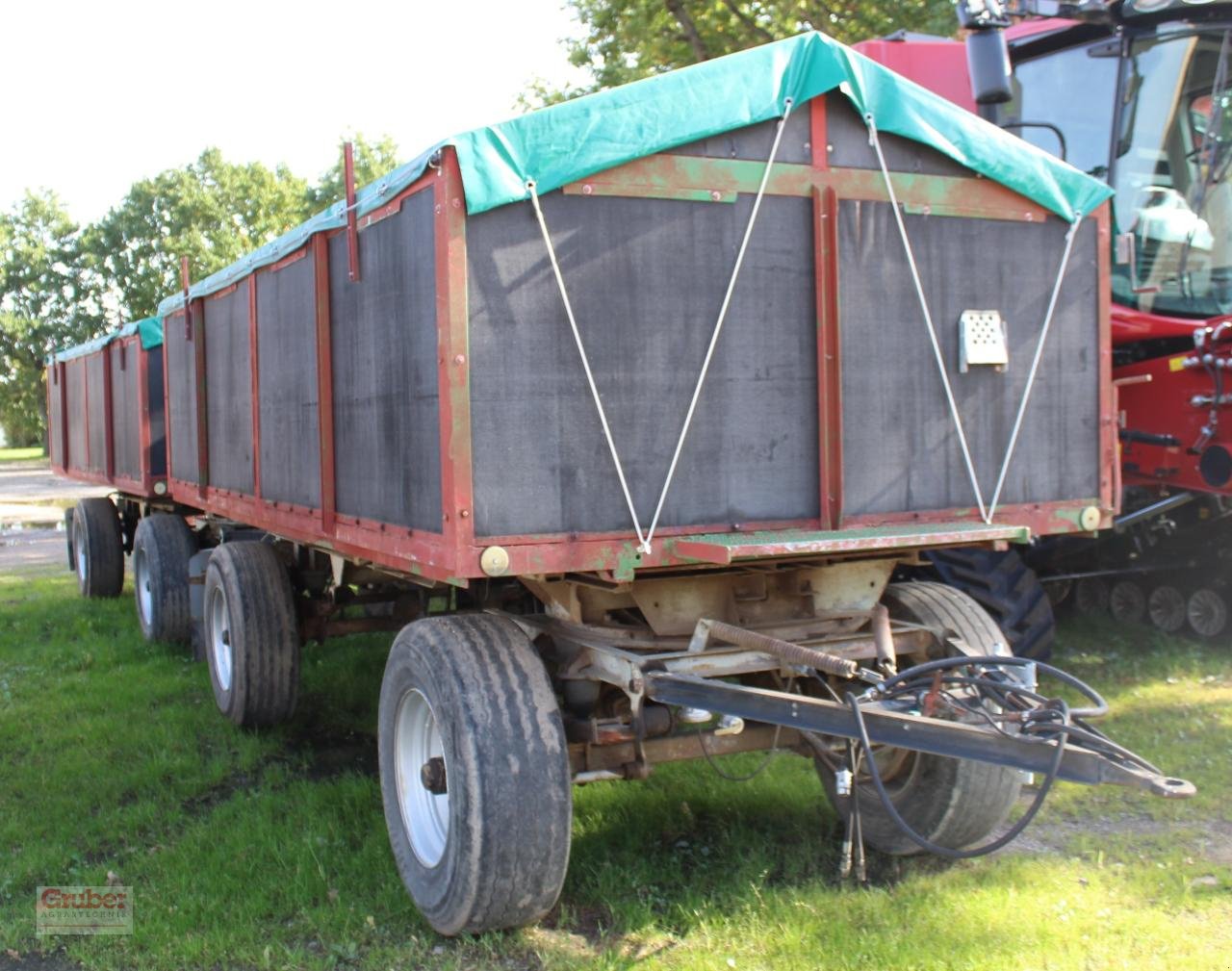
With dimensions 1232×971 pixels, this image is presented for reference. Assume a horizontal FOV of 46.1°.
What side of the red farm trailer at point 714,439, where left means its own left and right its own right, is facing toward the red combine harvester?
left

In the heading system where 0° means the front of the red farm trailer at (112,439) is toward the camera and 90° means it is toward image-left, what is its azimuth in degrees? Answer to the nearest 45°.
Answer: approximately 315°

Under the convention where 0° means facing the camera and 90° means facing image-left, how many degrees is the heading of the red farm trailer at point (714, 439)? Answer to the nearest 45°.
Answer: approximately 315°

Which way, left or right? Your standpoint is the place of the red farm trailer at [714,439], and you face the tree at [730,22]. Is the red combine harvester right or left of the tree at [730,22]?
right
